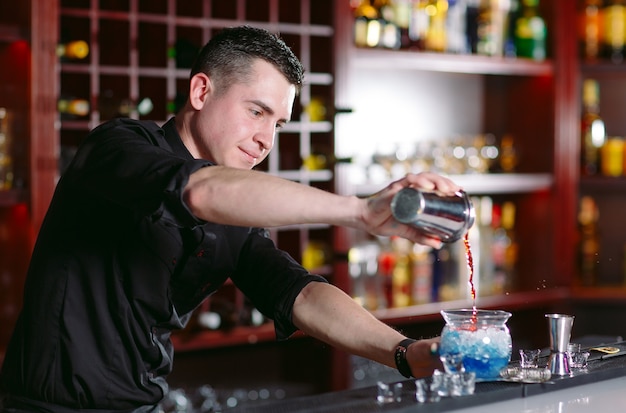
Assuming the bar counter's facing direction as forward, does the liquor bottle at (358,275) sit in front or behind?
behind

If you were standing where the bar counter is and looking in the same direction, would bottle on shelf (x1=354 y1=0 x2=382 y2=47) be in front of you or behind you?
behind

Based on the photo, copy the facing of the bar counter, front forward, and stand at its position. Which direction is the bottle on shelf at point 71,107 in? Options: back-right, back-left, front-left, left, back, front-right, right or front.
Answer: back

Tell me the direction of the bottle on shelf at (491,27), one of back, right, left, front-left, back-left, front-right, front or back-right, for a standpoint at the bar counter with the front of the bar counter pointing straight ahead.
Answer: back-left

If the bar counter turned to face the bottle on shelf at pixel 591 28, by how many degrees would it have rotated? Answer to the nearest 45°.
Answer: approximately 135° to its left

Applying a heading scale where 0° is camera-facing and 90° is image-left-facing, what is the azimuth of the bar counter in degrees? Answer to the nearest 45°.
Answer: approximately 315°

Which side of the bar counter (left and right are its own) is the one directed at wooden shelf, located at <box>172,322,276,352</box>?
back

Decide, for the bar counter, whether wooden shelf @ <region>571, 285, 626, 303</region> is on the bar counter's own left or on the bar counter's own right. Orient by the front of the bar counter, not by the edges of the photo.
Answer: on the bar counter's own left

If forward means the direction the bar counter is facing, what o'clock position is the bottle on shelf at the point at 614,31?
The bottle on shelf is roughly at 8 o'clock from the bar counter.

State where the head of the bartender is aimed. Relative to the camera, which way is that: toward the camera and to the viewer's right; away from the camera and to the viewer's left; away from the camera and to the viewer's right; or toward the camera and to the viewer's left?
toward the camera and to the viewer's right
